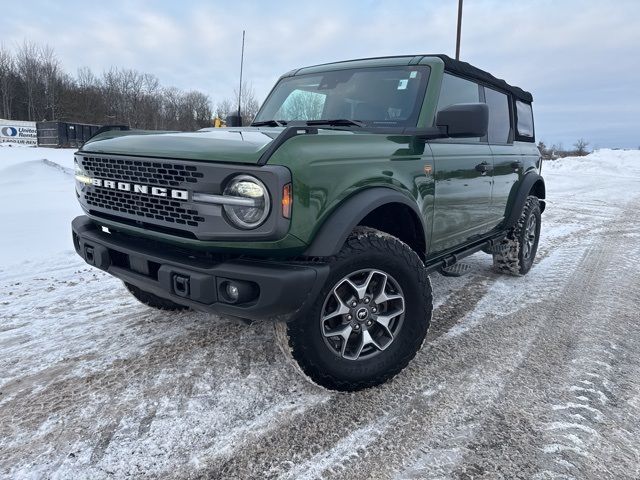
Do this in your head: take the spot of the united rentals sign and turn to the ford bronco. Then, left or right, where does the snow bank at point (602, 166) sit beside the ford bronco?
left

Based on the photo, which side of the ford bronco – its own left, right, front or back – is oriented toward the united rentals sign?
right

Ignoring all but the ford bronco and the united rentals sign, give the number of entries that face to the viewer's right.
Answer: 0

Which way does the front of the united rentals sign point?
toward the camera

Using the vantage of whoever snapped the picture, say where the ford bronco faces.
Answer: facing the viewer and to the left of the viewer

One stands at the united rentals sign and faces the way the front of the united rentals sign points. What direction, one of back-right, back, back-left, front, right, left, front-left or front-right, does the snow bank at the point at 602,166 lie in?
front-left

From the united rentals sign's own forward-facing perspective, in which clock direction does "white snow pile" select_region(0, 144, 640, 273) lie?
The white snow pile is roughly at 12 o'clock from the united rentals sign.

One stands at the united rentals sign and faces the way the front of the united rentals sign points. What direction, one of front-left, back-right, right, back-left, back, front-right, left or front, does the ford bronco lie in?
front

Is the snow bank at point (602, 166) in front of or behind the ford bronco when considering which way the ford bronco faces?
behind

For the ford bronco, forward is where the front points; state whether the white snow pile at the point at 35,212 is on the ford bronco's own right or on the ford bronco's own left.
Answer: on the ford bronco's own right
